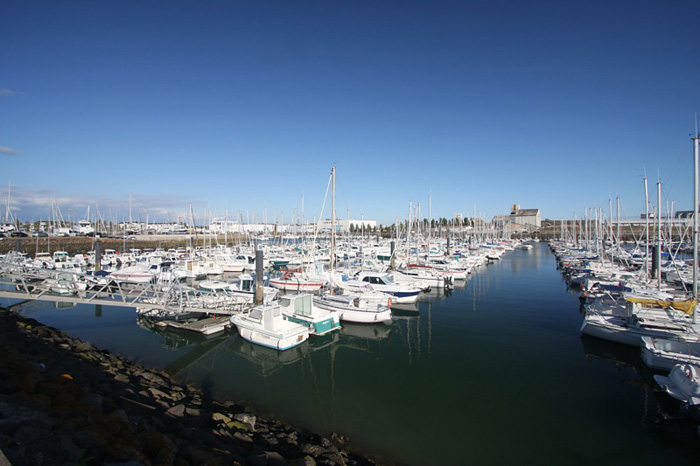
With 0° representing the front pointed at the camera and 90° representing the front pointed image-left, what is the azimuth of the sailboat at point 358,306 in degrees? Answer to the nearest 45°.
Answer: approximately 135°

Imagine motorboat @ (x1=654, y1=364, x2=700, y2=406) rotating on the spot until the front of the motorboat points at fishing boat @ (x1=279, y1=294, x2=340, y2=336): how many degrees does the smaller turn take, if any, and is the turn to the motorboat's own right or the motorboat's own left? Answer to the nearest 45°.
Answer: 0° — it already faces it

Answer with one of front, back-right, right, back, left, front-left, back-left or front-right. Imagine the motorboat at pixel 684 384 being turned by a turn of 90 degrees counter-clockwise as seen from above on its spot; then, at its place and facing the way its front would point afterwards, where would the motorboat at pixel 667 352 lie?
back

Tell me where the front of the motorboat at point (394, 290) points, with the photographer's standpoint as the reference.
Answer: facing the viewer and to the right of the viewer

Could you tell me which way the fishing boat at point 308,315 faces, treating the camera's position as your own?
facing away from the viewer and to the left of the viewer

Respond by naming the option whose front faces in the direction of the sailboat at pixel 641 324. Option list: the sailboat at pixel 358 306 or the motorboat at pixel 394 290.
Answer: the motorboat at pixel 394 290

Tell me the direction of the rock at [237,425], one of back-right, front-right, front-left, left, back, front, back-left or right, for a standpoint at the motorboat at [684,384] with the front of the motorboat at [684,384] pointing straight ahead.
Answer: front-left

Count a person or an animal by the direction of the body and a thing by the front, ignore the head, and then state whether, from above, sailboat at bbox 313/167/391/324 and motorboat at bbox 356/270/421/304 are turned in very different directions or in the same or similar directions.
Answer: very different directions

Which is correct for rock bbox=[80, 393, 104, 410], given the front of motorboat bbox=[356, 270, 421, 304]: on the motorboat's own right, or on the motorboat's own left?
on the motorboat's own right

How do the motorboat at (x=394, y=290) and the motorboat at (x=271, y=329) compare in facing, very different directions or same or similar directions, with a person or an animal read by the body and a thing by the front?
very different directions

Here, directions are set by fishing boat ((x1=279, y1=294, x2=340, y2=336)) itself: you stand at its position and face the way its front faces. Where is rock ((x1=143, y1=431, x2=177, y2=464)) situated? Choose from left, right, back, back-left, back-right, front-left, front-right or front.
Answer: back-left
